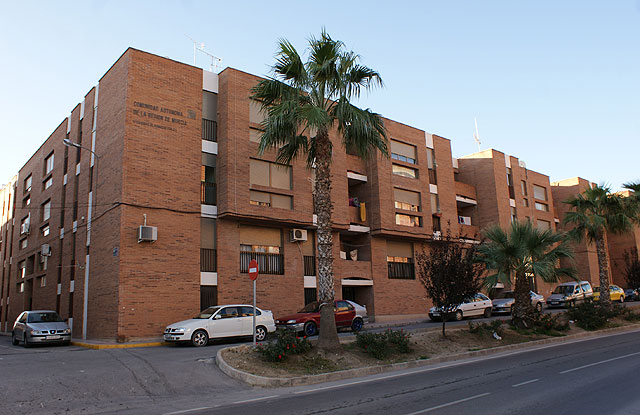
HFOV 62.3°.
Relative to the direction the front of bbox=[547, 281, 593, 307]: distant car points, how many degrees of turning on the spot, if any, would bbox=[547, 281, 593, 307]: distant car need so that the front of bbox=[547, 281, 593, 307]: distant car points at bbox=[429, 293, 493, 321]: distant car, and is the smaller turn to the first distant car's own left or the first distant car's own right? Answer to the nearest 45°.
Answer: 0° — it already faces it

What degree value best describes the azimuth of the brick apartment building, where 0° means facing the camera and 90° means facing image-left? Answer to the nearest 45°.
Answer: approximately 315°

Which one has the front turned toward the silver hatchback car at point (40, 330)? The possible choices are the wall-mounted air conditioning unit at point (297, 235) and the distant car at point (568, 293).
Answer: the distant car

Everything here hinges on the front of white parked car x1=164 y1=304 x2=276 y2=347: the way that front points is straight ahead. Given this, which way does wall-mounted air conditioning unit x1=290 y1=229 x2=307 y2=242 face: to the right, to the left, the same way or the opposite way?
to the left

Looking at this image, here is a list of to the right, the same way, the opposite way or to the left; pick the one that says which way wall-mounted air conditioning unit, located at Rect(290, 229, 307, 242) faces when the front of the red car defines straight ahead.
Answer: to the left

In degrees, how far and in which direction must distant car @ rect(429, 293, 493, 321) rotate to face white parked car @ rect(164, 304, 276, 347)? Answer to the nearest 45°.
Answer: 0° — it already faces it
